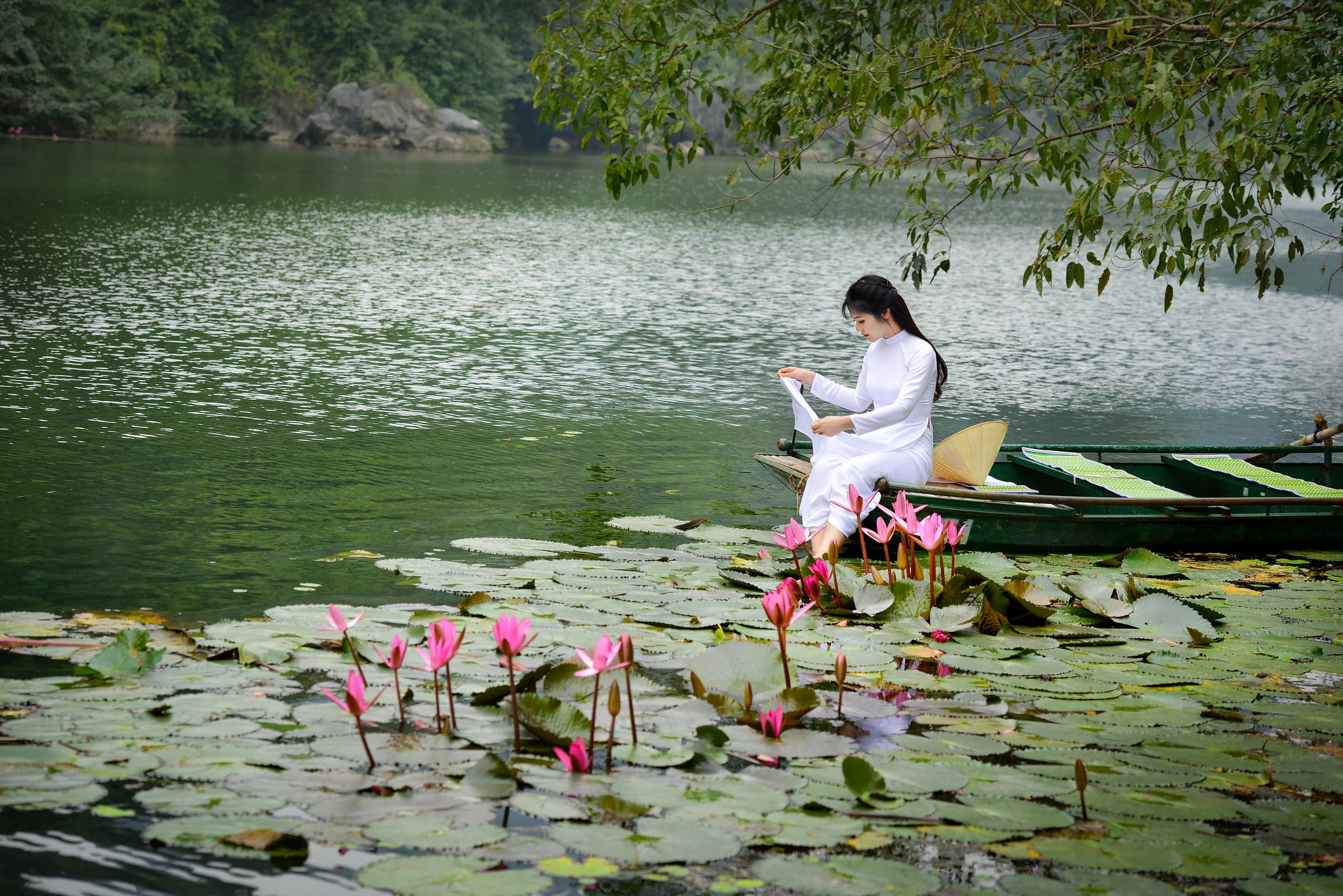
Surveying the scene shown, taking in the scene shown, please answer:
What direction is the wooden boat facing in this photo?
to the viewer's left

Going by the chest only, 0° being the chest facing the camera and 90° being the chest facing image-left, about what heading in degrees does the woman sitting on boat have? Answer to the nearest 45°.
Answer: approximately 45°

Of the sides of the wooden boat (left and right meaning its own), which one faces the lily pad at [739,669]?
left

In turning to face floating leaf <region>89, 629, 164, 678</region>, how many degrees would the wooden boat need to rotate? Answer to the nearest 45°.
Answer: approximately 45° to its left

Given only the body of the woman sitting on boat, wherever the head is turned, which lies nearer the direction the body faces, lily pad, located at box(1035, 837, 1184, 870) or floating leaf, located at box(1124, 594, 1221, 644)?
the lily pad

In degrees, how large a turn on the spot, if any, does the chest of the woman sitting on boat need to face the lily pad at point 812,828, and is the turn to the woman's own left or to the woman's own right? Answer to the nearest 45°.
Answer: approximately 45° to the woman's own left

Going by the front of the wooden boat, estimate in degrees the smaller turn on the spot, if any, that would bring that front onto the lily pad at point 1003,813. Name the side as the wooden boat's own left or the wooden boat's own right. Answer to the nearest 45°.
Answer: approximately 90° to the wooden boat's own left

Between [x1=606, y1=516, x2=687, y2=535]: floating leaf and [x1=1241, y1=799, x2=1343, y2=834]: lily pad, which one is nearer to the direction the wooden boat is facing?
the floating leaf

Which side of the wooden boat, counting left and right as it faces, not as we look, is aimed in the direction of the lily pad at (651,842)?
left

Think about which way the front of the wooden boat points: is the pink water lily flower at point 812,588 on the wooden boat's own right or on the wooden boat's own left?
on the wooden boat's own left

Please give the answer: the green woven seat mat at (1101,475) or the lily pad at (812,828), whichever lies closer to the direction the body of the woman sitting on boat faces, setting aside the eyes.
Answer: the lily pad

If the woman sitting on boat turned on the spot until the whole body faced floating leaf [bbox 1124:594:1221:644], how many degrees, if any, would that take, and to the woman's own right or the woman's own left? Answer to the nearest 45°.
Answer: approximately 90° to the woman's own left
